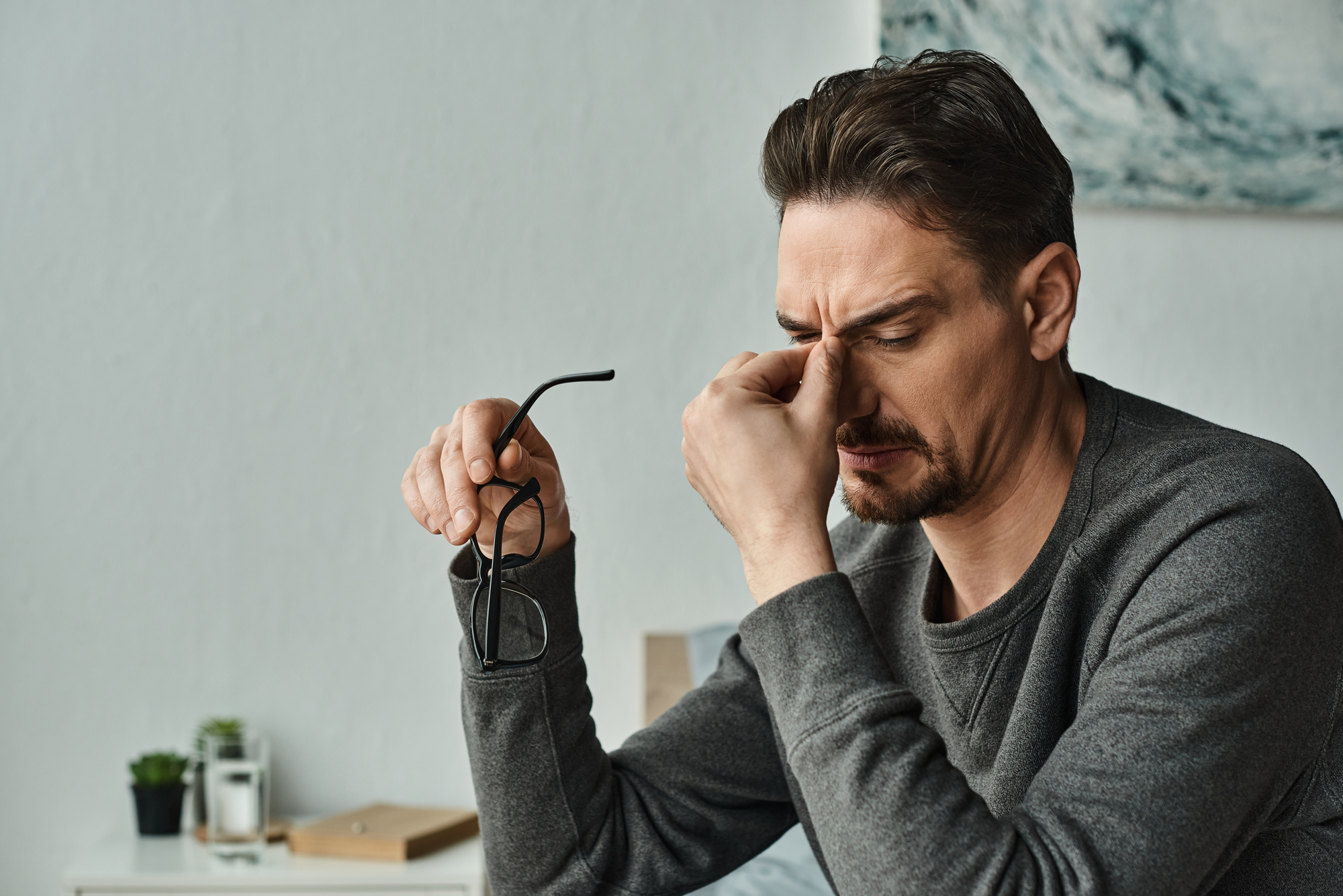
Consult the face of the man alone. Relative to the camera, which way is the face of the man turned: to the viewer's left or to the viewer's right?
to the viewer's left

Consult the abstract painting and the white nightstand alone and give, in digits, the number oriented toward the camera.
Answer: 2

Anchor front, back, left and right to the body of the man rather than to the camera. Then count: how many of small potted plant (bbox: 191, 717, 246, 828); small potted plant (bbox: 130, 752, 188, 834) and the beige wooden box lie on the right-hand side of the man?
3

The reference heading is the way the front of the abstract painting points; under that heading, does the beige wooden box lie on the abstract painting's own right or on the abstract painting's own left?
on the abstract painting's own right

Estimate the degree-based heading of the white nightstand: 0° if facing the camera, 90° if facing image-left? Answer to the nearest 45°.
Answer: approximately 0°

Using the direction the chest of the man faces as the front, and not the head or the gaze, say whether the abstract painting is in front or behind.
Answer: behind

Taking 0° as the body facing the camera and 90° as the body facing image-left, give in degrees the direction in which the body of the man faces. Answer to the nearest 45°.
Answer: approximately 45°

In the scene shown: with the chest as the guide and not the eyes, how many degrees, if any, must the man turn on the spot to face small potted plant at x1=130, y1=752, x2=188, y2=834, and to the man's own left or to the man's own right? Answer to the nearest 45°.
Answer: approximately 90° to the man's own right

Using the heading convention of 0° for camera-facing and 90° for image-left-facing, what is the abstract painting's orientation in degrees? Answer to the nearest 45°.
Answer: approximately 0°
